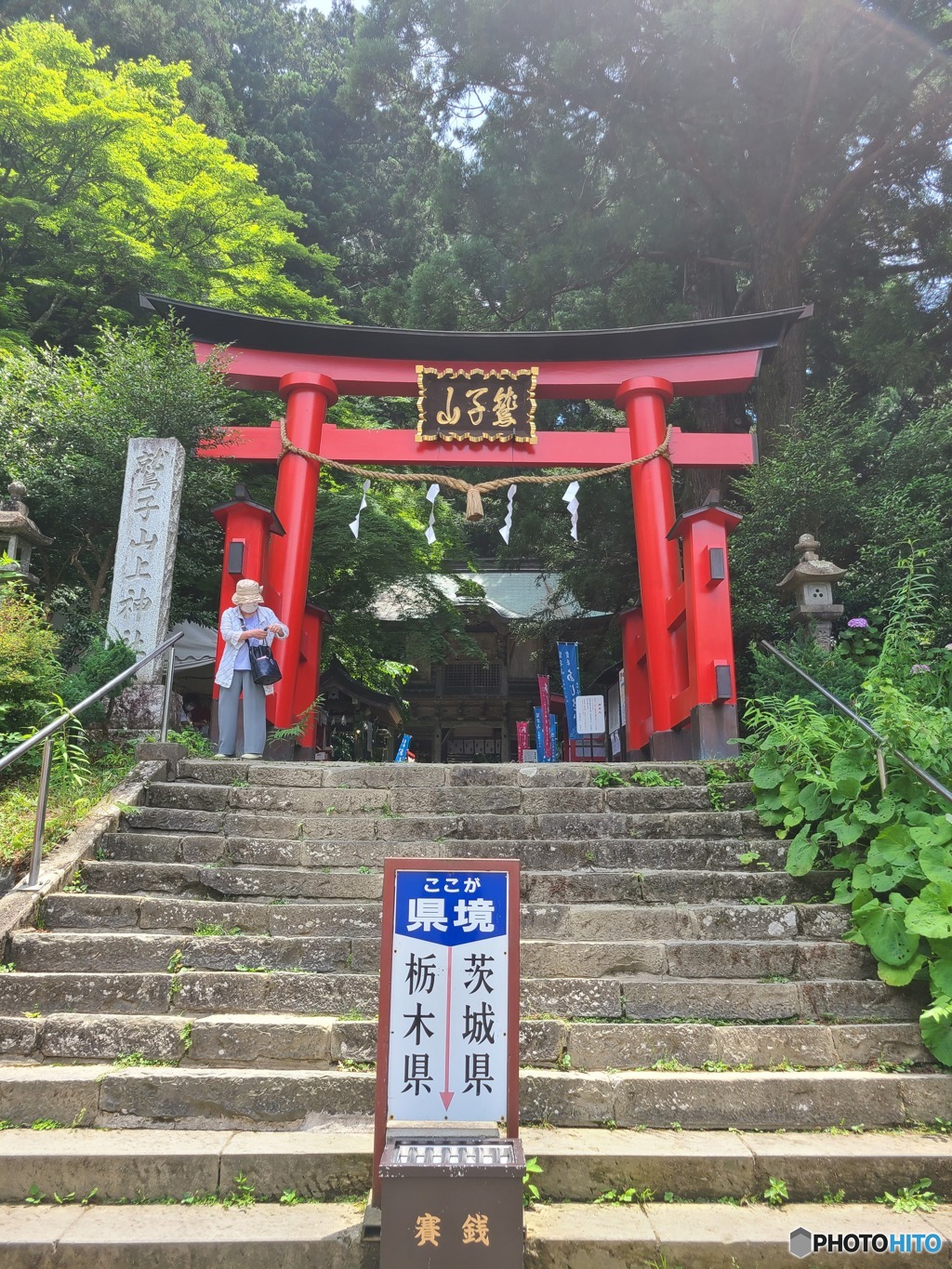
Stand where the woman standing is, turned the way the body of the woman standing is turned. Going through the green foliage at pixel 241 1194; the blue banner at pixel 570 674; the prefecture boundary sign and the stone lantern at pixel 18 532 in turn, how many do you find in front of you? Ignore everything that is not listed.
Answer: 2

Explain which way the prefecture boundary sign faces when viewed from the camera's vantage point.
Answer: facing the viewer

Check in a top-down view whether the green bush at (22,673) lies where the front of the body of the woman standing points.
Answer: no

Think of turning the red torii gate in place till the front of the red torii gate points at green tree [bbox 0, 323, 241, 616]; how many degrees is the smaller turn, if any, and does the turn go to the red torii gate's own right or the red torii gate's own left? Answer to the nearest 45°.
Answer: approximately 90° to the red torii gate's own right

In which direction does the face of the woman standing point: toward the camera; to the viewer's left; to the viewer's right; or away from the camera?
toward the camera

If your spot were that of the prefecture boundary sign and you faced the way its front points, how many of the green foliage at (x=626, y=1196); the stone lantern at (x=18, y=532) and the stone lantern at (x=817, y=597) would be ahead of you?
0

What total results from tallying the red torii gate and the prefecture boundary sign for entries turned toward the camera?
2

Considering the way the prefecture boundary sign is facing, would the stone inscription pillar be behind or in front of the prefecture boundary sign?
behind

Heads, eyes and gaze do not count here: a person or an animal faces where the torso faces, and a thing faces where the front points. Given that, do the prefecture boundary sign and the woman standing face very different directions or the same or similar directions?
same or similar directions

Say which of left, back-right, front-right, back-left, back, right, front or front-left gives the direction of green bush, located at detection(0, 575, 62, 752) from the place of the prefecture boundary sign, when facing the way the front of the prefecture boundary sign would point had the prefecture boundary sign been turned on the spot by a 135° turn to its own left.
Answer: left

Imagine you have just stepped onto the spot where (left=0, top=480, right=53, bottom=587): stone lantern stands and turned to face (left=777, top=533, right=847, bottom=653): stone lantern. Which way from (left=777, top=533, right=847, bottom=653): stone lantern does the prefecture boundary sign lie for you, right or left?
right

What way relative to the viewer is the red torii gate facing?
toward the camera

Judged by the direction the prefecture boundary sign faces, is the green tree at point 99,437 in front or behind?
behind
